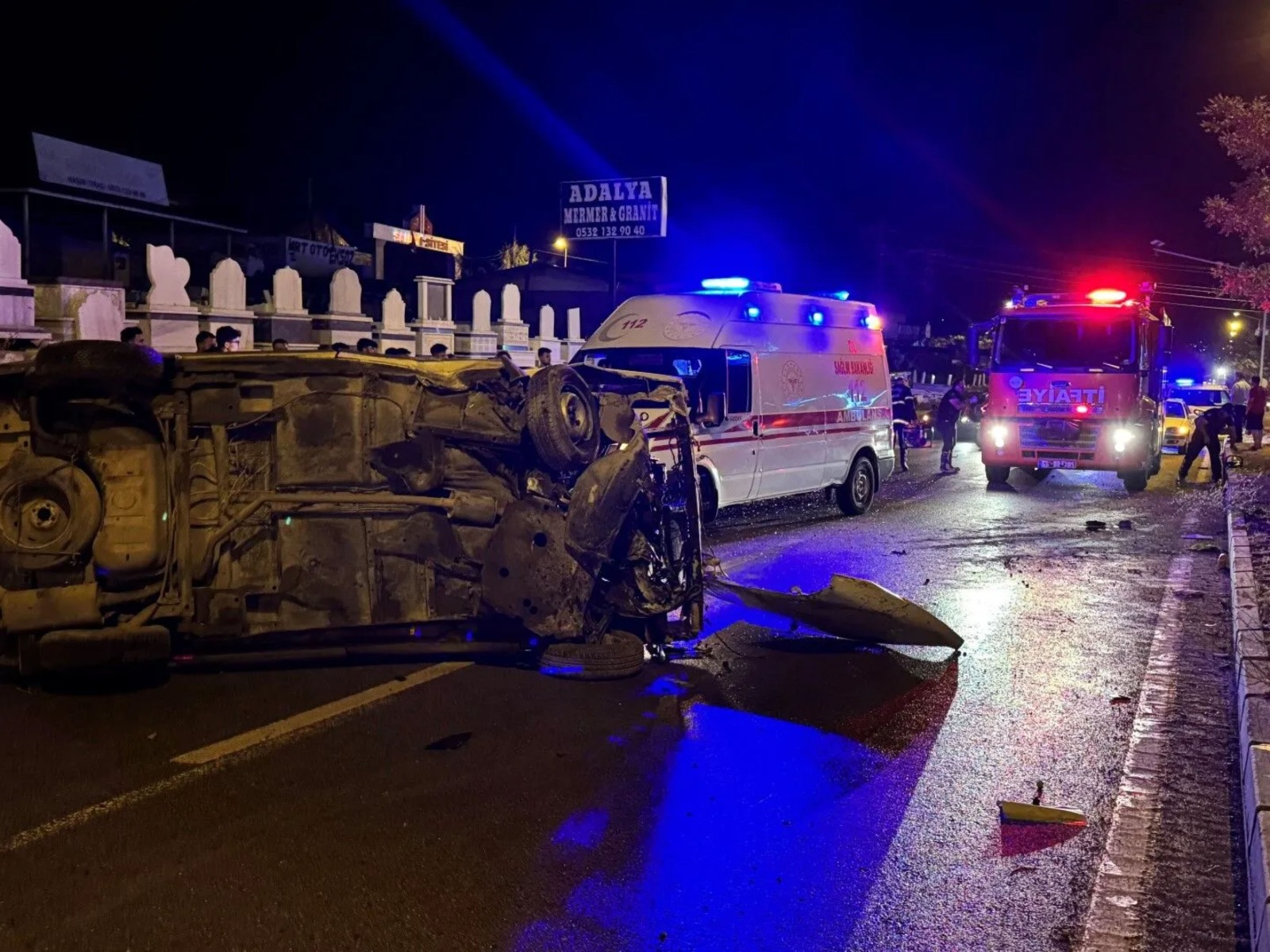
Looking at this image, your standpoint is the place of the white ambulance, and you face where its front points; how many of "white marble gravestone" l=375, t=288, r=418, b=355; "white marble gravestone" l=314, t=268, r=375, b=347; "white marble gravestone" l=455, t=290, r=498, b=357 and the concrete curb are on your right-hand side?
3

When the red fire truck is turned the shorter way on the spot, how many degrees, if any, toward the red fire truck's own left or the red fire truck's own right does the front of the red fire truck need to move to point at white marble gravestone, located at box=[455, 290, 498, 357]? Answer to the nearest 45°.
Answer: approximately 90° to the red fire truck's own right

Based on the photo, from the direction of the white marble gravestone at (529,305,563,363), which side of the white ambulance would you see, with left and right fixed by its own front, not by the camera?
right

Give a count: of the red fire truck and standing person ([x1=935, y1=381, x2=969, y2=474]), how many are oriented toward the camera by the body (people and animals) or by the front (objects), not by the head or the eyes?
1

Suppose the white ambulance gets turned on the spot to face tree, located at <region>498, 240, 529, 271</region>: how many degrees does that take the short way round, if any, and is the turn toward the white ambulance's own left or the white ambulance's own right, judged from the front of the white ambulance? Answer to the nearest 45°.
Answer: approximately 135° to the white ambulance's own right

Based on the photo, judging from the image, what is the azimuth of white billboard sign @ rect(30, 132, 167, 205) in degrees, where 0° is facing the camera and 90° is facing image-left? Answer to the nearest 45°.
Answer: approximately 315°
